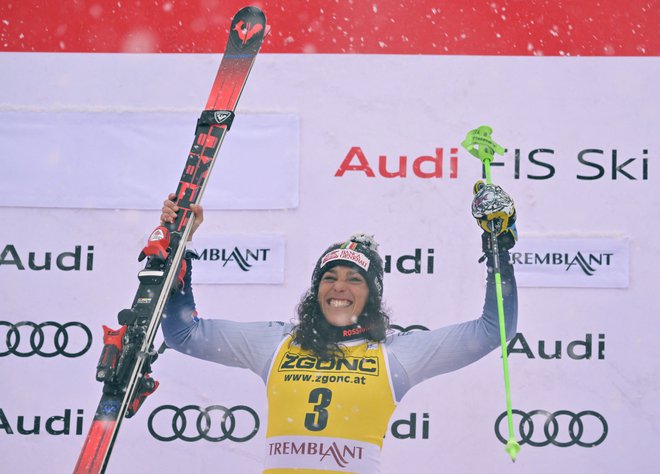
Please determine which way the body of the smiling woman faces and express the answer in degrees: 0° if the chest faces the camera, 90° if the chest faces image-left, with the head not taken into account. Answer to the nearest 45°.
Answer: approximately 0°
